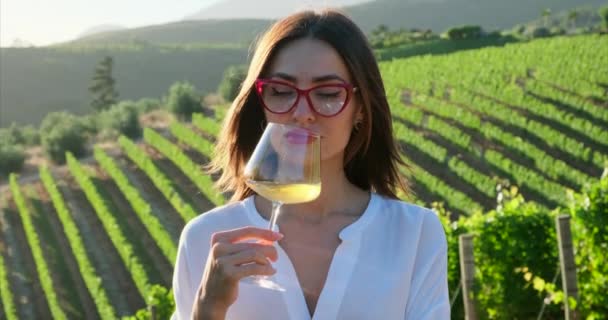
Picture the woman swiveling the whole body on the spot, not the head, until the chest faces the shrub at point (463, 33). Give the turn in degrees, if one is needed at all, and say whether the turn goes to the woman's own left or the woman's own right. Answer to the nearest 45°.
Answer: approximately 180°

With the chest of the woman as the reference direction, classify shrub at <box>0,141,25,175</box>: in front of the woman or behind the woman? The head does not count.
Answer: behind

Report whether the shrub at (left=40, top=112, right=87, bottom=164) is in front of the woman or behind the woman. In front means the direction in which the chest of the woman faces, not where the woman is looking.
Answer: behind

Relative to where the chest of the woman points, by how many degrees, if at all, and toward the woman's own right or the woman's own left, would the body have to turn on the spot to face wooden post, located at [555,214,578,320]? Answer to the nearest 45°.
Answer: approximately 135° to the woman's own left

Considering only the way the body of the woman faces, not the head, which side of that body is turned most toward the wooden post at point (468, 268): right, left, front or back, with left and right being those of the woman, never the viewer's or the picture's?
back

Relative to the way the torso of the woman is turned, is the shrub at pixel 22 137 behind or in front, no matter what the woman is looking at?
behind

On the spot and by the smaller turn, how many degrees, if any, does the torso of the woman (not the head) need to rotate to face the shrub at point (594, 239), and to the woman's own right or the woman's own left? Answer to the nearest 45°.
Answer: approximately 135° to the woman's own left

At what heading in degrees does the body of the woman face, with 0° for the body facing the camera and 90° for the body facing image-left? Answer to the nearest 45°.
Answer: approximately 0°
